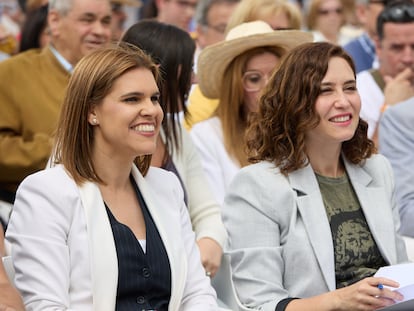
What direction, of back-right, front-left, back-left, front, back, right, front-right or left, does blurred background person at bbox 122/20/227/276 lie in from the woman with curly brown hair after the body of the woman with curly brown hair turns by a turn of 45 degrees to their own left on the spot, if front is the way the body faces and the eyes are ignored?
back-left

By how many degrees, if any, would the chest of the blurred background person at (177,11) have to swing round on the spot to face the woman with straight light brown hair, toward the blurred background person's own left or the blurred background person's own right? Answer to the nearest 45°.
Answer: approximately 45° to the blurred background person's own right

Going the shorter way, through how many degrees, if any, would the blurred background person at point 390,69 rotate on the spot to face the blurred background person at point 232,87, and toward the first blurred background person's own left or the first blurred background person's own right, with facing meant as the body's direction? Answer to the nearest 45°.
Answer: approximately 90° to the first blurred background person's own right

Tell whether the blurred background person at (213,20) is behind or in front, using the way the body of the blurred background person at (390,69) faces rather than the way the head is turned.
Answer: behind

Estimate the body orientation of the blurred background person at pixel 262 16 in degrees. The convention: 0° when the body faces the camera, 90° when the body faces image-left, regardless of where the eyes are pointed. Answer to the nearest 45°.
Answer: approximately 315°

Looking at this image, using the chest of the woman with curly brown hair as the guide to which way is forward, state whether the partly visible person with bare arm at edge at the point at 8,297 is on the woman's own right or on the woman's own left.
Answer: on the woman's own right

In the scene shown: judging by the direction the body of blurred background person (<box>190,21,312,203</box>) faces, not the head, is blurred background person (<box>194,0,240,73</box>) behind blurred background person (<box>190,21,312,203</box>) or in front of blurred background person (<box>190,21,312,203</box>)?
behind
